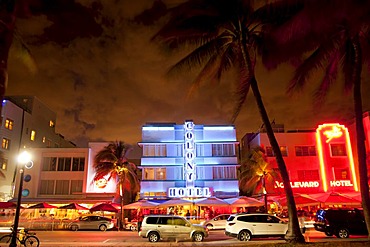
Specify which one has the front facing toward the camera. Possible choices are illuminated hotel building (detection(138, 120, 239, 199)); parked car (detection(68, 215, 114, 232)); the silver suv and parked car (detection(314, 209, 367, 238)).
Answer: the illuminated hotel building

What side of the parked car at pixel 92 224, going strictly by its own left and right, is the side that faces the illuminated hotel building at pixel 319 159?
back

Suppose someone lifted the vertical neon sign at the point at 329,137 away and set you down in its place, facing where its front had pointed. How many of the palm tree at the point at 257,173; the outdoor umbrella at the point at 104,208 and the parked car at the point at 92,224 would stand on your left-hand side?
0

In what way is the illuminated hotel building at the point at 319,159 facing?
toward the camera

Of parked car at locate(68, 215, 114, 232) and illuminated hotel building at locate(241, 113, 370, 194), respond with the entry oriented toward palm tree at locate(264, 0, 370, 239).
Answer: the illuminated hotel building

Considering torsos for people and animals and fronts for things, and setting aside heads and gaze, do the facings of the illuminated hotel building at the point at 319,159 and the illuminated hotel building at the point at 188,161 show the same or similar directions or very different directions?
same or similar directions

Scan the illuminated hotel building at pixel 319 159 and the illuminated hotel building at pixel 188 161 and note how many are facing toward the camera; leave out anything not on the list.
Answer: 2

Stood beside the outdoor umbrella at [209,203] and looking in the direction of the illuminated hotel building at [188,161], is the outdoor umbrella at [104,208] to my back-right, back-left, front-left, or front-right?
front-left

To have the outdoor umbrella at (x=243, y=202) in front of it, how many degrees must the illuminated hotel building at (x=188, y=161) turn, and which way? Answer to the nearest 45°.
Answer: approximately 45° to its left

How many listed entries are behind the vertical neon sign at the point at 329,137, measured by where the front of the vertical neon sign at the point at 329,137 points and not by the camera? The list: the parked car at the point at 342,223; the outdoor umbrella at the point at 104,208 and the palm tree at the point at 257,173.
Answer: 0

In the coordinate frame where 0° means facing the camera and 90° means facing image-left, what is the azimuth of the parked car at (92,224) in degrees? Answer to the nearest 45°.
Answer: approximately 90°

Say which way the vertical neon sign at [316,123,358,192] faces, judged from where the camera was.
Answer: facing the viewer

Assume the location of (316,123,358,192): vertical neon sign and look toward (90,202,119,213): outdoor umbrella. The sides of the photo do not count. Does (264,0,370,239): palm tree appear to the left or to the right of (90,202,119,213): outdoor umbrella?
left

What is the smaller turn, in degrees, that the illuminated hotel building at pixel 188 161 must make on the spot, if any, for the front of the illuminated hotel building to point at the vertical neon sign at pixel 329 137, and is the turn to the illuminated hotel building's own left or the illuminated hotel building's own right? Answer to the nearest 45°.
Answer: approximately 90° to the illuminated hotel building's own left
